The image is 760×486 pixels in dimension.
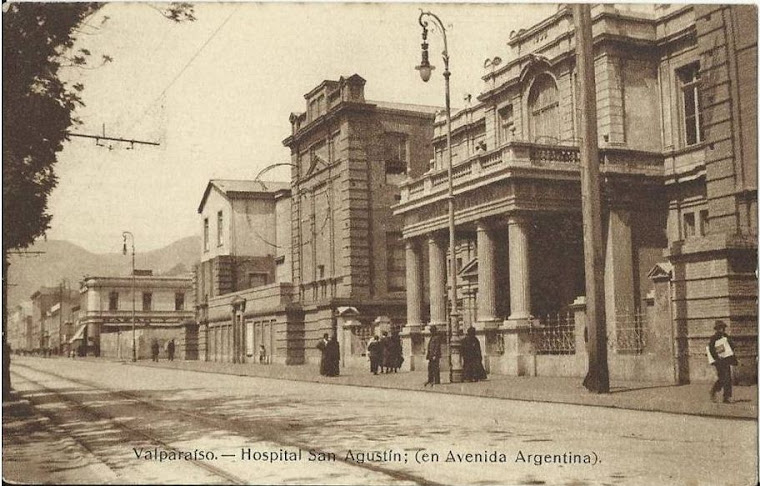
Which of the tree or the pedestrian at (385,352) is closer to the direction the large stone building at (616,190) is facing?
the tree

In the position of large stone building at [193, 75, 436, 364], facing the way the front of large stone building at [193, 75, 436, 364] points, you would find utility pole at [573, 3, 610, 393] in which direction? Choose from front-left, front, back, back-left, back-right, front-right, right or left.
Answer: front-left

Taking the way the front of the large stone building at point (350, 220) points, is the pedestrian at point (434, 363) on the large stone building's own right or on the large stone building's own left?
on the large stone building's own left

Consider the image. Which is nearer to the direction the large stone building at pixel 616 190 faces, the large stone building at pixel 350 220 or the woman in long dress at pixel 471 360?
the woman in long dress

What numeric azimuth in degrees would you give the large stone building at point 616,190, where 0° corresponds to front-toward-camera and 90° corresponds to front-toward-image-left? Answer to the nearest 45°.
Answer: approximately 45°

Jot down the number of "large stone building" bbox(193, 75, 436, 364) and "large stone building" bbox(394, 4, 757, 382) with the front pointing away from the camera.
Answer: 0

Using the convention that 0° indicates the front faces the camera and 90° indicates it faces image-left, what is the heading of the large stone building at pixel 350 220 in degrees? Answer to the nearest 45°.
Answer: approximately 45°

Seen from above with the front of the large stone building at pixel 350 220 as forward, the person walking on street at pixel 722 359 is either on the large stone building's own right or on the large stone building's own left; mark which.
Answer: on the large stone building's own left
